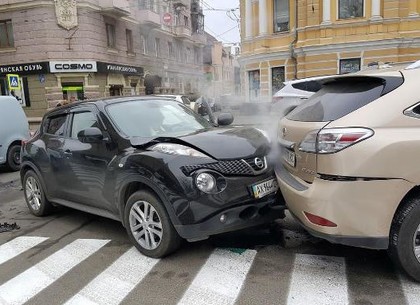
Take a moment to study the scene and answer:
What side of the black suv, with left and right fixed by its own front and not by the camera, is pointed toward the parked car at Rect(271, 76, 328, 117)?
left

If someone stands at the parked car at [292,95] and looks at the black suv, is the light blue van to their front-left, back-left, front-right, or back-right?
front-right

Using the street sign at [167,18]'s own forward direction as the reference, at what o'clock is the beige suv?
The beige suv is roughly at 12 o'clock from the street sign.

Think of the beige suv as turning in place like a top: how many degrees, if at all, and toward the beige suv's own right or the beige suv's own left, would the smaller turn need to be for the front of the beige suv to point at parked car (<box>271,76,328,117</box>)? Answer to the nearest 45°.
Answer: approximately 45° to the beige suv's own left

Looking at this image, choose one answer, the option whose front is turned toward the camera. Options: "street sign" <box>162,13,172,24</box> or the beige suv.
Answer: the street sign

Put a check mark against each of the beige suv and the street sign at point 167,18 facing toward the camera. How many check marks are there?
1

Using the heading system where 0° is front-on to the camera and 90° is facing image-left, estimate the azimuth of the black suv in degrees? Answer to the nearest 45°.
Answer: approximately 315°

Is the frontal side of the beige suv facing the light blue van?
no

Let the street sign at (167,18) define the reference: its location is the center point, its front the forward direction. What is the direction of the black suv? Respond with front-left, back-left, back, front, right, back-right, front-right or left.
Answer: front

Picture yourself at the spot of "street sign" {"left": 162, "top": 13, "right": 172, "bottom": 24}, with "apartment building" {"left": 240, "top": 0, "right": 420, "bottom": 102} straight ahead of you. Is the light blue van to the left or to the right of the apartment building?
right

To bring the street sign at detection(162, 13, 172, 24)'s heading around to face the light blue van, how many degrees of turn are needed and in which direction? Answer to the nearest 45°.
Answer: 0° — it already faces it

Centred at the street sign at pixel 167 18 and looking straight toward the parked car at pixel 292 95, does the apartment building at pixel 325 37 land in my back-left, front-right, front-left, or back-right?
front-left

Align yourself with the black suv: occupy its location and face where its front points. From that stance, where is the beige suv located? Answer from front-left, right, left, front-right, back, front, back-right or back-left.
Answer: front

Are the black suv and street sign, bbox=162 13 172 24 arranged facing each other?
no

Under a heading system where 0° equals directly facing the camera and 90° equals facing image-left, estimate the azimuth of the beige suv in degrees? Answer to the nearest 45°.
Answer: approximately 225°

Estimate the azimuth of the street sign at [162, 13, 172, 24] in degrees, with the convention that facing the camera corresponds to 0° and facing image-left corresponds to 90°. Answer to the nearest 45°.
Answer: approximately 0°

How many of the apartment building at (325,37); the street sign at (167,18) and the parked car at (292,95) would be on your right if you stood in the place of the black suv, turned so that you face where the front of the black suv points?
0

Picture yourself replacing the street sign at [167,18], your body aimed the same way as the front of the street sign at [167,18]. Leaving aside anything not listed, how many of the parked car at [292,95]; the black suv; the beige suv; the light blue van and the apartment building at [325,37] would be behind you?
0

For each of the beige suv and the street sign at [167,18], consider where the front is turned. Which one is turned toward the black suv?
the street sign

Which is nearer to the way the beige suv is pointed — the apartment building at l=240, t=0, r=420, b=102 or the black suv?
the apartment building
